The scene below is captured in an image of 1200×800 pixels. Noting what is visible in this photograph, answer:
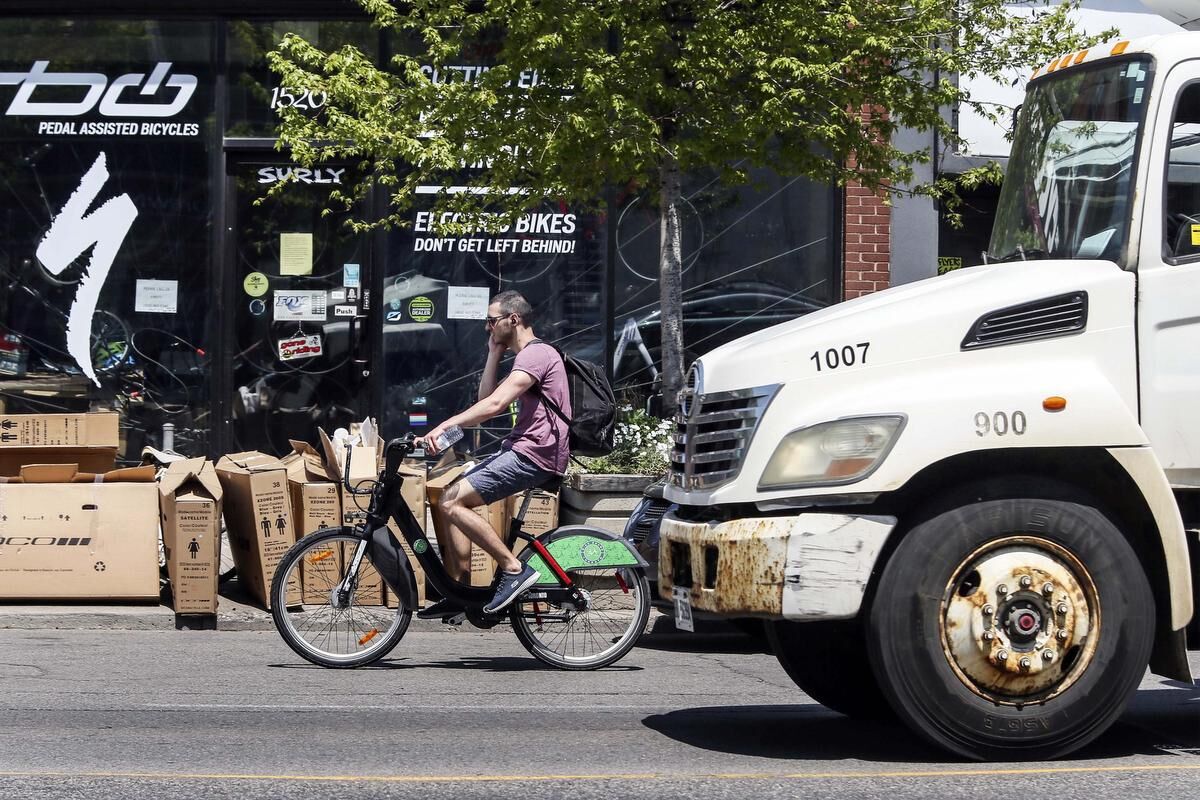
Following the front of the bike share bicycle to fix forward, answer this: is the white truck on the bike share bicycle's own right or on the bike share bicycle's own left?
on the bike share bicycle's own left

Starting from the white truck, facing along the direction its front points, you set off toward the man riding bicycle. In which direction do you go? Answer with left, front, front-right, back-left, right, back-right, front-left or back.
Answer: front-right

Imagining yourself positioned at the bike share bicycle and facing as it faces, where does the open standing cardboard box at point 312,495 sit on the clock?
The open standing cardboard box is roughly at 2 o'clock from the bike share bicycle.

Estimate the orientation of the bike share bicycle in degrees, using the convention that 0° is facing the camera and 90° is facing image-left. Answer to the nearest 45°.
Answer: approximately 90°

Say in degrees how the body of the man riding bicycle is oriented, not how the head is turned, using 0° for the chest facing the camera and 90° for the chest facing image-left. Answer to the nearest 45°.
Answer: approximately 90°

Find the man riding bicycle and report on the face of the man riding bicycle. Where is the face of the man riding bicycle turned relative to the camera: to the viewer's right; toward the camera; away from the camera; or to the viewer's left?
to the viewer's left

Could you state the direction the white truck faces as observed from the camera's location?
facing to the left of the viewer

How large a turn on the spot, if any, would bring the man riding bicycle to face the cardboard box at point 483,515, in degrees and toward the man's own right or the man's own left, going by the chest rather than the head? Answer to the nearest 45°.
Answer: approximately 90° to the man's own right

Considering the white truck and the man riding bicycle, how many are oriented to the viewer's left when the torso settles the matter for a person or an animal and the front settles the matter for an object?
2
